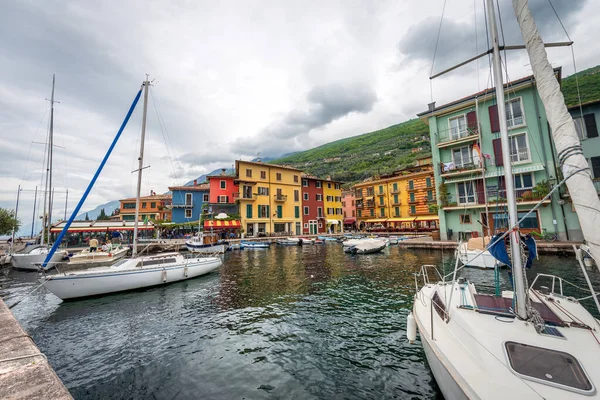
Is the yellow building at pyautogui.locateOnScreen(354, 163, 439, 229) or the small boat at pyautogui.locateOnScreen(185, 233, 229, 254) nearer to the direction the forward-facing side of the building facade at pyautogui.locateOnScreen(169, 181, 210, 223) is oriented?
the small boat

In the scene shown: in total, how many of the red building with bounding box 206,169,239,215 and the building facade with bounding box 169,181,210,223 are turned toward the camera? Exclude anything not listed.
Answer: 2

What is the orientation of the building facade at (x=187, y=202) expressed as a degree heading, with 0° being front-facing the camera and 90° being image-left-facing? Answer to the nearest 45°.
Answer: approximately 0°

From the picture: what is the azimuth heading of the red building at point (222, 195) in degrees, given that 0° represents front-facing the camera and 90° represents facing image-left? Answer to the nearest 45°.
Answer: approximately 0°

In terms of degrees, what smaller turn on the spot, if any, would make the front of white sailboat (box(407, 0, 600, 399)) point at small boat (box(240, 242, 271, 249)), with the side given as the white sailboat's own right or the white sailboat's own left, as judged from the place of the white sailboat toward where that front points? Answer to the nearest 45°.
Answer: approximately 180°

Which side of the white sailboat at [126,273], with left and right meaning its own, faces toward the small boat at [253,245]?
back

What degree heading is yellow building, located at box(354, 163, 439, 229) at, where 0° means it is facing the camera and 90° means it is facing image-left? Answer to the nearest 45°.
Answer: approximately 45°

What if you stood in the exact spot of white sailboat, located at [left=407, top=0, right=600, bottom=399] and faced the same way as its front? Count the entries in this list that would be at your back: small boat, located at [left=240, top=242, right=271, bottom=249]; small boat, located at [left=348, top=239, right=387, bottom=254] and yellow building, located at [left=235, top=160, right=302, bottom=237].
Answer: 3

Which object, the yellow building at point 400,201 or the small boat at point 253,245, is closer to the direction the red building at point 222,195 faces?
the small boat
